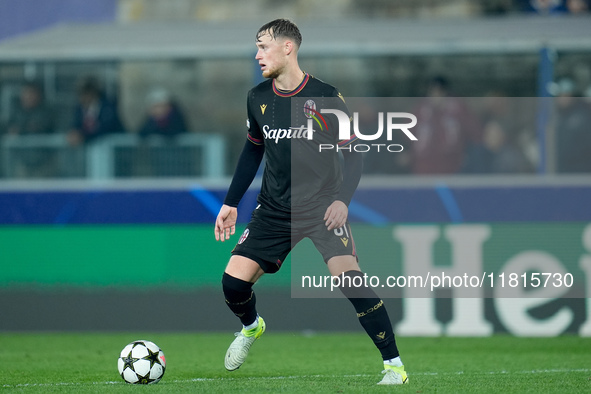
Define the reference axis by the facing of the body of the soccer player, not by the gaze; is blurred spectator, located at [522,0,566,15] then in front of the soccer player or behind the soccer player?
behind

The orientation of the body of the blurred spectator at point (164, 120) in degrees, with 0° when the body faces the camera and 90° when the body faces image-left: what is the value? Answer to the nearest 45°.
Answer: approximately 0°

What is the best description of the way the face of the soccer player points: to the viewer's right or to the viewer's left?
to the viewer's left

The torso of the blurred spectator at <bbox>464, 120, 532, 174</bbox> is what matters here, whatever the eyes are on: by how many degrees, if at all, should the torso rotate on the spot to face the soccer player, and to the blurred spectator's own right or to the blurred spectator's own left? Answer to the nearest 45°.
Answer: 0° — they already face them

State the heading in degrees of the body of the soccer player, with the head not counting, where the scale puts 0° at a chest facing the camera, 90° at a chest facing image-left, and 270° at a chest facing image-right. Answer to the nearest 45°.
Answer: approximately 45°

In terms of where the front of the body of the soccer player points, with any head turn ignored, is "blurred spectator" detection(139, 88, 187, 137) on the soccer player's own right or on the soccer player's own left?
on the soccer player's own right
